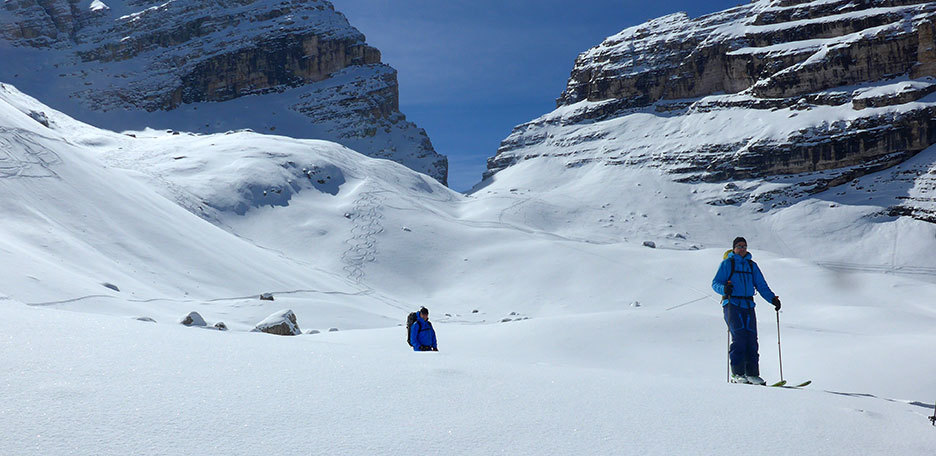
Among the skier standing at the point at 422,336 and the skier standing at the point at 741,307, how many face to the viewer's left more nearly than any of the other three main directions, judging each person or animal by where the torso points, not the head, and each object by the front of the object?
0

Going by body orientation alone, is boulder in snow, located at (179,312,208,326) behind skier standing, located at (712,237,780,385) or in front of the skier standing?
behind

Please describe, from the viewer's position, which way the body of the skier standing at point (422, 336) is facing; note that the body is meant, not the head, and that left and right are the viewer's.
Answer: facing the viewer and to the right of the viewer

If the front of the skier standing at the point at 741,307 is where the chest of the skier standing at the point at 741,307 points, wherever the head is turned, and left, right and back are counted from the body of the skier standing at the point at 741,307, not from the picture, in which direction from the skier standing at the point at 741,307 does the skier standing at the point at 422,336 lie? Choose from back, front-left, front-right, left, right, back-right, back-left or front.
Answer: back-right

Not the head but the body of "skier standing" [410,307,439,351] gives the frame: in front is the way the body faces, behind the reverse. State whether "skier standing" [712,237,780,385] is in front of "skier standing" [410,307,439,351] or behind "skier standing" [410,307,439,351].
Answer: in front
